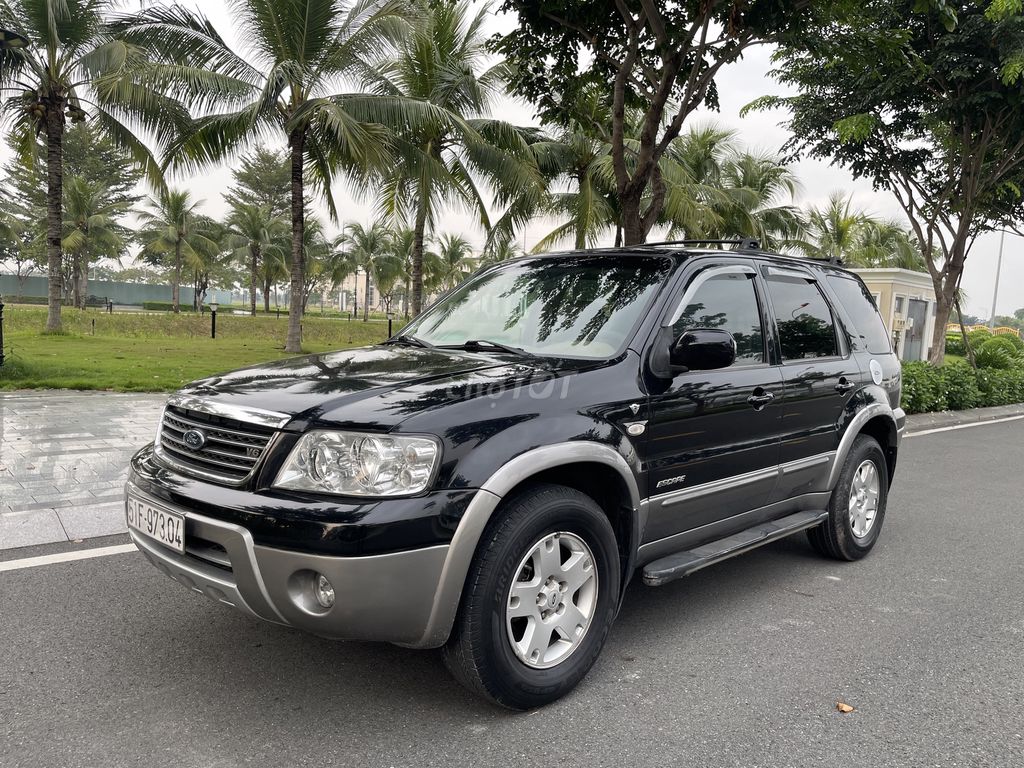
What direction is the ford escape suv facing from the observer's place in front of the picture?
facing the viewer and to the left of the viewer

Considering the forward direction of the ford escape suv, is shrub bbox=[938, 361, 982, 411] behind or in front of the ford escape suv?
behind

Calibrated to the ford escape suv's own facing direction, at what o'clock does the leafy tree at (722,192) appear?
The leafy tree is roughly at 5 o'clock from the ford escape suv.

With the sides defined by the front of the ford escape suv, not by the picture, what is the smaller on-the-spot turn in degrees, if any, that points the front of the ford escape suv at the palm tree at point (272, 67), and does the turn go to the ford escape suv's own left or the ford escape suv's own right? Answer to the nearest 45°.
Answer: approximately 135° to the ford escape suv's own right

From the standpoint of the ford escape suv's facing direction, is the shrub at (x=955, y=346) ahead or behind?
behind

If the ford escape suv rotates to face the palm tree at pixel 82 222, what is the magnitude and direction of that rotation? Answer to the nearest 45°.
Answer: approximately 90° to its right

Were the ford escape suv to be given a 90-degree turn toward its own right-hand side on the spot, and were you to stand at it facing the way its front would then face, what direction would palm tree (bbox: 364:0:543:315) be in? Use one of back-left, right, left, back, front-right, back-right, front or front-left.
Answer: front-right

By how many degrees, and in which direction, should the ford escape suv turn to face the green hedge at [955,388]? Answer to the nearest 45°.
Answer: approximately 180°

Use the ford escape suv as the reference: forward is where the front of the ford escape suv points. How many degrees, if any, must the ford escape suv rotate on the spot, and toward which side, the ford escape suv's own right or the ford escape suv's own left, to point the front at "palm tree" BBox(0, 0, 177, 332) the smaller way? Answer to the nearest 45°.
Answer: approximately 90° to the ford escape suv's own right
